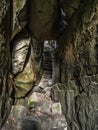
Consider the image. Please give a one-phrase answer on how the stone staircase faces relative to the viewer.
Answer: facing the viewer
